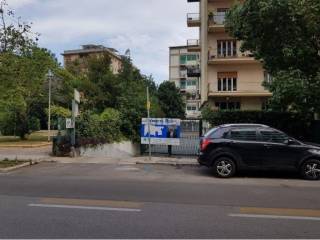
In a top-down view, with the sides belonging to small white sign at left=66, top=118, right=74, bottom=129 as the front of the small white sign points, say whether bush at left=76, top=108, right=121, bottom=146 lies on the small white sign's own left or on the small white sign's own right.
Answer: on the small white sign's own left

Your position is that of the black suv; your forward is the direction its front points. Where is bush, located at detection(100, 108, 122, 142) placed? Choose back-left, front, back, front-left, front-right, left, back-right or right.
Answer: back-left

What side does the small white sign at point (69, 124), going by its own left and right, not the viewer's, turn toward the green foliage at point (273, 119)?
left

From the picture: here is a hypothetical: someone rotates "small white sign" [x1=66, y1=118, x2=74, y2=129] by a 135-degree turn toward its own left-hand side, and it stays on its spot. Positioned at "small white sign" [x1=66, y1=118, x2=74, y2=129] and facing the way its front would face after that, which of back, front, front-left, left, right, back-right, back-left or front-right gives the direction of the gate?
front-right

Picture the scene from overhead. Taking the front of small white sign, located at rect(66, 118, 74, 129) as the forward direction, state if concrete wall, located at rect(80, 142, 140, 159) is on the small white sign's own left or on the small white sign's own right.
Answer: on the small white sign's own left

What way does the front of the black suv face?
to the viewer's right

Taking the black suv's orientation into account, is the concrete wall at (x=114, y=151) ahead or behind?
behind

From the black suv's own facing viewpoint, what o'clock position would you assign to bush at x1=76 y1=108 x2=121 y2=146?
The bush is roughly at 7 o'clock from the black suv.

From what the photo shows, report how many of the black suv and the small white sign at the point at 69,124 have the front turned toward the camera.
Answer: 1

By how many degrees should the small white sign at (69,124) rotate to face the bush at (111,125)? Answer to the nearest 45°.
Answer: approximately 135° to its left

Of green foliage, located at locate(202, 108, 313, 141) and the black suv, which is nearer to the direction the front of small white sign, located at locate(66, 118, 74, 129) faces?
the black suv
